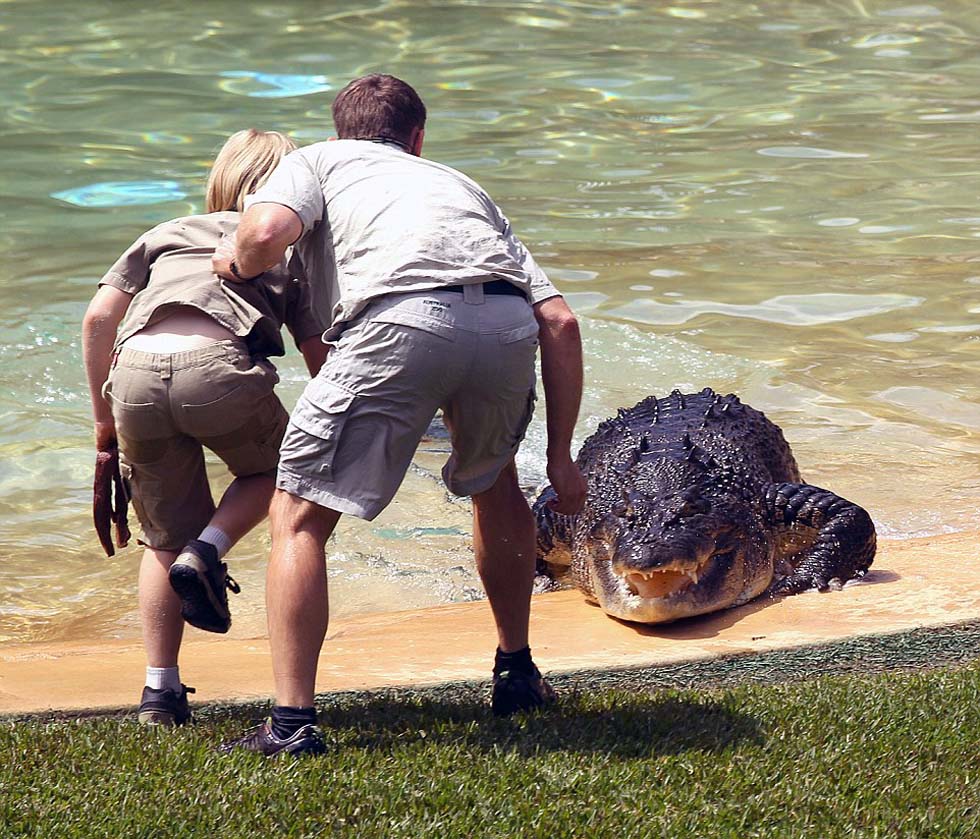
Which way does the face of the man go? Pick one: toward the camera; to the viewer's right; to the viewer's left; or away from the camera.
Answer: away from the camera

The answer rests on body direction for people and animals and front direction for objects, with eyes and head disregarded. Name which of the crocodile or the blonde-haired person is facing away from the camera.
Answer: the blonde-haired person

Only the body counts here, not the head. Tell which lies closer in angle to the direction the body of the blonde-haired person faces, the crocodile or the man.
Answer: the crocodile

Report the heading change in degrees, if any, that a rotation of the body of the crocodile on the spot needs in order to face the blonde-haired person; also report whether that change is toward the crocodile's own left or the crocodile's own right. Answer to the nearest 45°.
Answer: approximately 45° to the crocodile's own right

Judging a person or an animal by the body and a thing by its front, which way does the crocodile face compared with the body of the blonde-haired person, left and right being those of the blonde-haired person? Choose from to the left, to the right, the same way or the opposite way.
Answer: the opposite way

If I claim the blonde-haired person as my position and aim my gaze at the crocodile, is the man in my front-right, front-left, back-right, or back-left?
front-right

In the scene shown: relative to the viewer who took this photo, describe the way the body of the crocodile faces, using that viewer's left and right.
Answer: facing the viewer

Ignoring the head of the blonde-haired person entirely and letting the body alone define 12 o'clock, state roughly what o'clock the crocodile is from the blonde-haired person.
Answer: The crocodile is roughly at 2 o'clock from the blonde-haired person.

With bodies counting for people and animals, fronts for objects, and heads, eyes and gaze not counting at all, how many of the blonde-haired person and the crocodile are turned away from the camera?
1

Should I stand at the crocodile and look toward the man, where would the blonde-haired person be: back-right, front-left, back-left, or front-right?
front-right

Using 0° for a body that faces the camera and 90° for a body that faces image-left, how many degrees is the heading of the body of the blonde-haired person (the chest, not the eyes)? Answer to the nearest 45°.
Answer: approximately 180°
